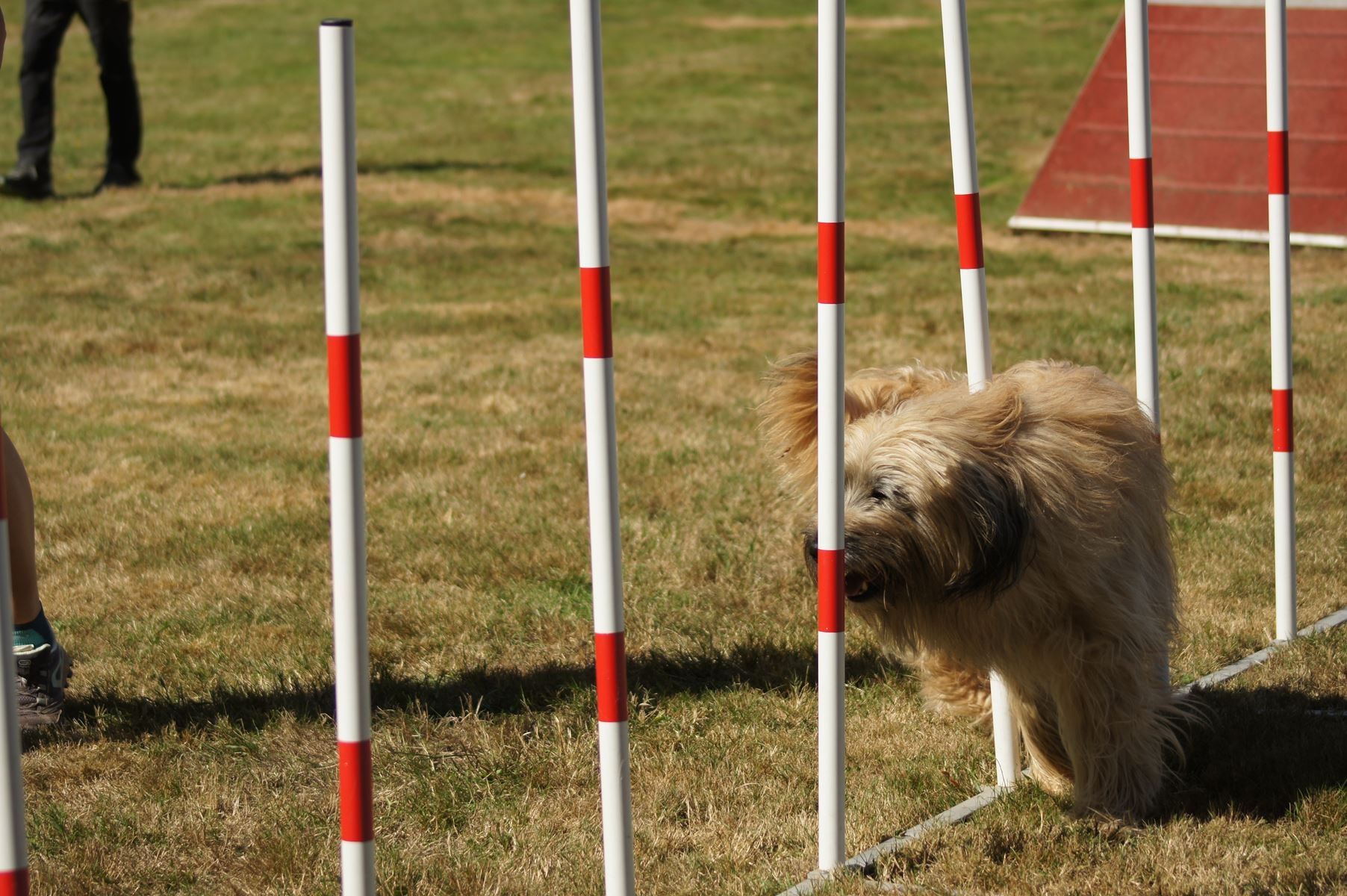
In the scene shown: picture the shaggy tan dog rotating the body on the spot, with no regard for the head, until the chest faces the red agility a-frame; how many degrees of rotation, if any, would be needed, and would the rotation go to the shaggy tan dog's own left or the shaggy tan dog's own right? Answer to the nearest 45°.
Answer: approximately 135° to the shaggy tan dog's own right

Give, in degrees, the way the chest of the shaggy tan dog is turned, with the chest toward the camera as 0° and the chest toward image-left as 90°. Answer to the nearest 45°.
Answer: approximately 45°

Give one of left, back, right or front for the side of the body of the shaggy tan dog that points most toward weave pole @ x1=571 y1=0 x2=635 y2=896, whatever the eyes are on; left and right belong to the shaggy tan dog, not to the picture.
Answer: front

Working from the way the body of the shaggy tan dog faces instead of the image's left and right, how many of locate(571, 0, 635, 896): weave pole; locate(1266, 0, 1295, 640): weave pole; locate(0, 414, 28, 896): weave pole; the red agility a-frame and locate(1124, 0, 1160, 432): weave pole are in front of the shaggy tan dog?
2

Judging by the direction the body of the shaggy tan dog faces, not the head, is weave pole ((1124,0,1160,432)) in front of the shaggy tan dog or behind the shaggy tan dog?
behind

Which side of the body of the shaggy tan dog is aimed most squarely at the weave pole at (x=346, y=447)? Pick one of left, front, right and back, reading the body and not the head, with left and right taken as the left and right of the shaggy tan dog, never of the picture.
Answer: front

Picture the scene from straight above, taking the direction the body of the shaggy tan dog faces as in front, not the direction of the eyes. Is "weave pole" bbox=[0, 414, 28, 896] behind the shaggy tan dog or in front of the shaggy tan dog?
in front

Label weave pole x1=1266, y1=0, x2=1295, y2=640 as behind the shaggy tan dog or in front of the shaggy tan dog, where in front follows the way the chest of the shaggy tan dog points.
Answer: behind
